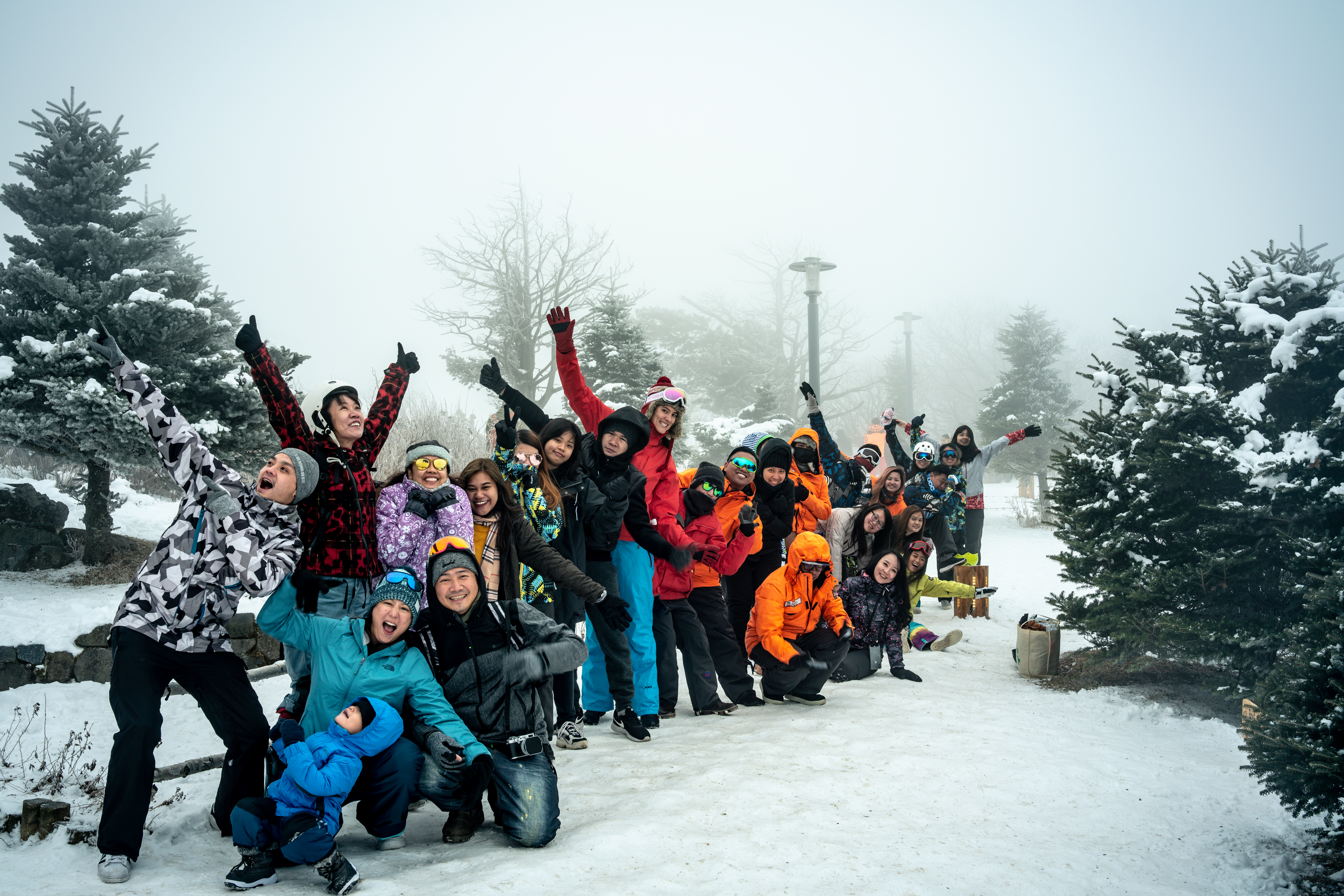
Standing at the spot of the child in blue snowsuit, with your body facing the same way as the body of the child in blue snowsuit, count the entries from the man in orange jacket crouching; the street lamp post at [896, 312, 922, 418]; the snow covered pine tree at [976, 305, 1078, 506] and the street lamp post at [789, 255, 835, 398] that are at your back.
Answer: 4

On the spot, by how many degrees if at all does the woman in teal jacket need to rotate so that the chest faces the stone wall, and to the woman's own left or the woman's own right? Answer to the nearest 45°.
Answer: approximately 135° to the woman's own right

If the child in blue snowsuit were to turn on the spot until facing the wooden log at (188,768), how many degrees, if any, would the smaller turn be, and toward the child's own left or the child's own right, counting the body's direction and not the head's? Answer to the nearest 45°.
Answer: approximately 135° to the child's own right

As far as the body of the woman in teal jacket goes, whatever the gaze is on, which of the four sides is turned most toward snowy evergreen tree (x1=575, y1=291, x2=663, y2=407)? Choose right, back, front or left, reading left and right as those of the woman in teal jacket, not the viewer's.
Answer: back

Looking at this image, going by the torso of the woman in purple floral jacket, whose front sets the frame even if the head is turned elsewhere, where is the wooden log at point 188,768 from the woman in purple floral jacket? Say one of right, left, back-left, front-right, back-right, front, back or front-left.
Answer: back-right

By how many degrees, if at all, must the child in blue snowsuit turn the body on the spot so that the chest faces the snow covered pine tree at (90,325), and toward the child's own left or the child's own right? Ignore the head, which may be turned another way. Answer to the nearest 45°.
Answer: approximately 135° to the child's own right

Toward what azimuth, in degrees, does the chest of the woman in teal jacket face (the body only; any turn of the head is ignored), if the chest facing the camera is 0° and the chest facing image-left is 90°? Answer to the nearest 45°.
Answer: approximately 0°

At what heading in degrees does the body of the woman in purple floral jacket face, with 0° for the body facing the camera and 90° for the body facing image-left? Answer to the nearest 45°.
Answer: approximately 0°

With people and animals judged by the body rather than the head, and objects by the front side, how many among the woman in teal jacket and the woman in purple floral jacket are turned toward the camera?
2
